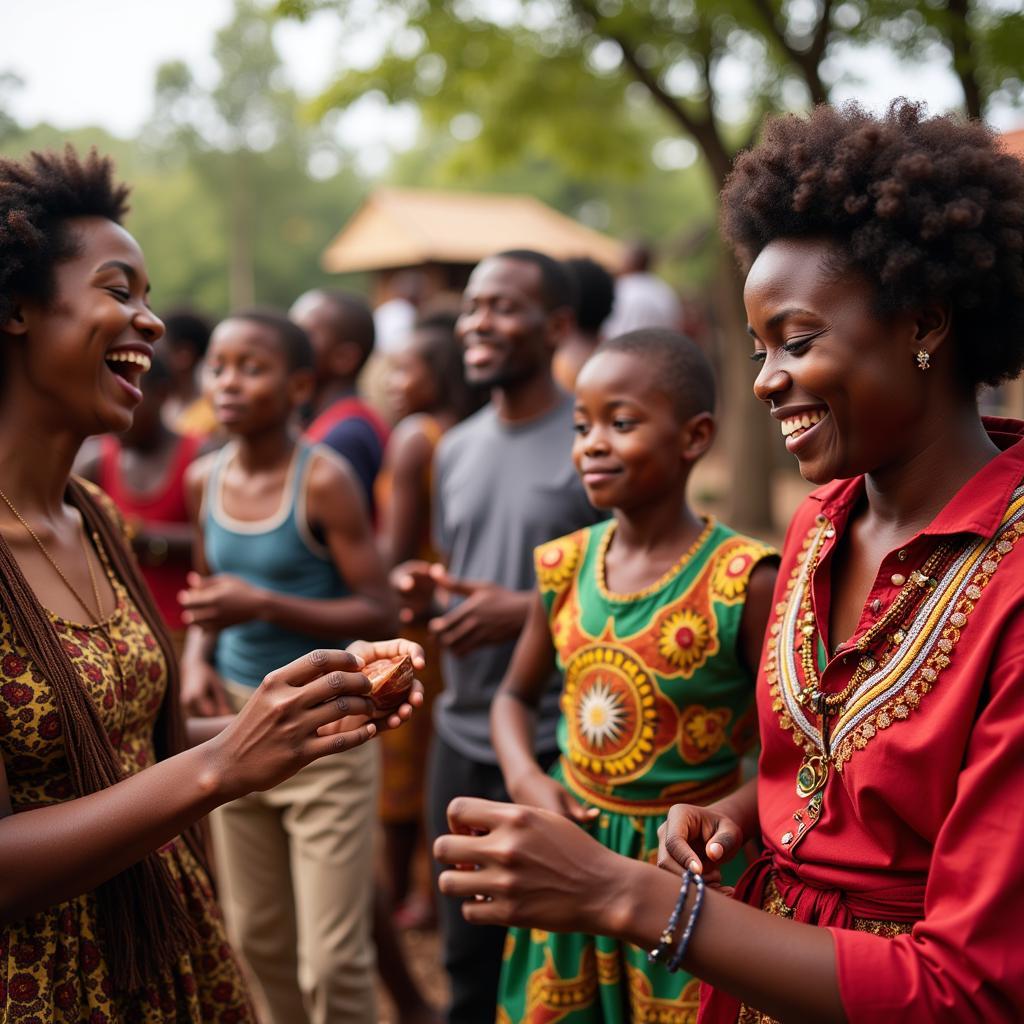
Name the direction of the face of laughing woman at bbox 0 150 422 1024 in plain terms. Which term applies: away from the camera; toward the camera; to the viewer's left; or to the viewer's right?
to the viewer's right

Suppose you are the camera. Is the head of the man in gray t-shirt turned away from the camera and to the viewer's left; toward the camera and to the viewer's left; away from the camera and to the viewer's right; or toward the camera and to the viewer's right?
toward the camera and to the viewer's left

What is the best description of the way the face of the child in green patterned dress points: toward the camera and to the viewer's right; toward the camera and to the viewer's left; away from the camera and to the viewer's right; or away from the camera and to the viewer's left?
toward the camera and to the viewer's left

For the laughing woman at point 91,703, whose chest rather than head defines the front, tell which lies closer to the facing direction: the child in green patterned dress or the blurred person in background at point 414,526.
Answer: the child in green patterned dress

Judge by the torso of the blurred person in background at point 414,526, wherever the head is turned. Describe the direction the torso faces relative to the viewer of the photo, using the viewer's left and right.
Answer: facing to the left of the viewer

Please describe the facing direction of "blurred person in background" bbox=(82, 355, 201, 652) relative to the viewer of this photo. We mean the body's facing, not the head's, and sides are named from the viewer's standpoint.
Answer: facing the viewer

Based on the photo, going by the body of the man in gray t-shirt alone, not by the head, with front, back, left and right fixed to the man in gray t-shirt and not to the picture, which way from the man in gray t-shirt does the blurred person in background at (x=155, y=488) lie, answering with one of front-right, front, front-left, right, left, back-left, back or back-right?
right

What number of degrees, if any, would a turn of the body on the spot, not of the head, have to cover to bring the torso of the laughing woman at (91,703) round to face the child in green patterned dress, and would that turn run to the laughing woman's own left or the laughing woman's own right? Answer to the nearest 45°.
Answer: approximately 45° to the laughing woman's own left

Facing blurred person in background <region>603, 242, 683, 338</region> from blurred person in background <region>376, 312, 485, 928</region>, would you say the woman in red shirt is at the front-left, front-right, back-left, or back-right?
back-right

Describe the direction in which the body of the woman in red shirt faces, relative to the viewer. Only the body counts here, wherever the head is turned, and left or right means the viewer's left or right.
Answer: facing the viewer and to the left of the viewer

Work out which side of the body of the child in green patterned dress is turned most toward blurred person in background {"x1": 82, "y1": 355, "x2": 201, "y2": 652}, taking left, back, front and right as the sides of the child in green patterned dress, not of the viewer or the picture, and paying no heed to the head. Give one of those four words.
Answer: right
